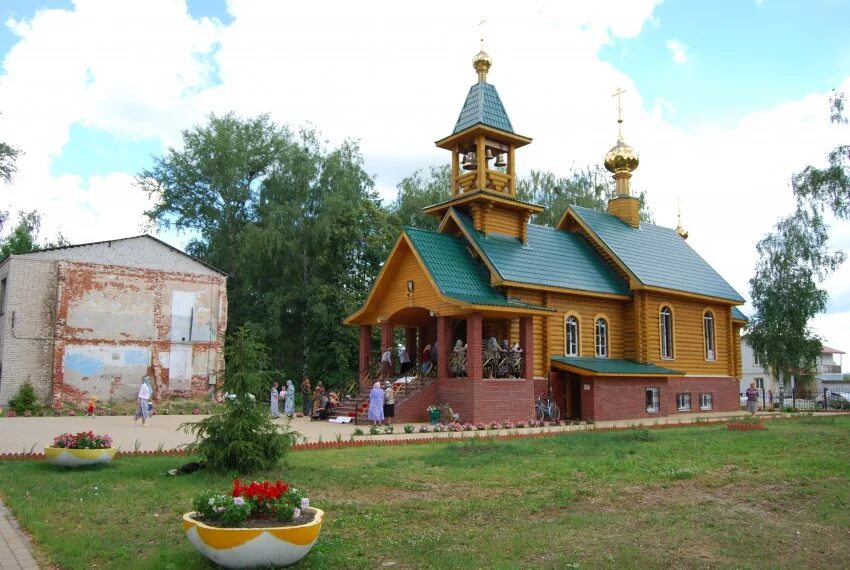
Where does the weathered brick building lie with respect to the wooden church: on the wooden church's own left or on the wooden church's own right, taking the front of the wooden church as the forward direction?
on the wooden church's own right

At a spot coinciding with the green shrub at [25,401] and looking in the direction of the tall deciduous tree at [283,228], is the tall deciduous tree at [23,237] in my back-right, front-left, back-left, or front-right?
front-left

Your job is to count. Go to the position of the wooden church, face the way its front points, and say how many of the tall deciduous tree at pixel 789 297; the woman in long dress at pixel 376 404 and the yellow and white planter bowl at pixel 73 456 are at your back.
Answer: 1

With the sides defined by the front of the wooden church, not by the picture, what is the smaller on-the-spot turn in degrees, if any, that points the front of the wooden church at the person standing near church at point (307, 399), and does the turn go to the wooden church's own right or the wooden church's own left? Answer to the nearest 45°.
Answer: approximately 45° to the wooden church's own right

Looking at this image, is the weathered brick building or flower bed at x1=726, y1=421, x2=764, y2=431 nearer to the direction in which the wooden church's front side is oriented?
the weathered brick building

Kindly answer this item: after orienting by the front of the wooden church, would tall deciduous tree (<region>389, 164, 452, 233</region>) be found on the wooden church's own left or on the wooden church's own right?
on the wooden church's own right

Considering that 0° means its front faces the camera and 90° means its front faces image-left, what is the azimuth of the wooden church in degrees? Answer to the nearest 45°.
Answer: approximately 45°

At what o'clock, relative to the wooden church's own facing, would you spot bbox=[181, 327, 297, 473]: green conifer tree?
The green conifer tree is roughly at 11 o'clock from the wooden church.

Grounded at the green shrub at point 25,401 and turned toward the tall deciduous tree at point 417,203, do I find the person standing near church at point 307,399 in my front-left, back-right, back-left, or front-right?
front-right

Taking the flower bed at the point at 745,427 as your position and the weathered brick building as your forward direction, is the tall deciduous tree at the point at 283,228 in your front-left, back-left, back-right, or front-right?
front-right

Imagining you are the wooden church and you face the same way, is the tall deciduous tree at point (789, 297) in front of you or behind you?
behind

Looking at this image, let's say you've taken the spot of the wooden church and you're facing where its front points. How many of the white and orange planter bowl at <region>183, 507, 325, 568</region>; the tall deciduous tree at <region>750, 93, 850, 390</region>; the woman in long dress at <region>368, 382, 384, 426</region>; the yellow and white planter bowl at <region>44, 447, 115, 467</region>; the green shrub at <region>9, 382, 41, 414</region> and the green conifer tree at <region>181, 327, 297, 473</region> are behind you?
1

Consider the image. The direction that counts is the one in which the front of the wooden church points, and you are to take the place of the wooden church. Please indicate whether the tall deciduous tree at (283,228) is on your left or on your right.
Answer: on your right

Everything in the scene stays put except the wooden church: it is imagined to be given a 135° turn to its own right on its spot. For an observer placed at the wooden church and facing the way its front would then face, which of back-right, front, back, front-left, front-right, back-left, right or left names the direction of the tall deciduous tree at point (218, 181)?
front-left

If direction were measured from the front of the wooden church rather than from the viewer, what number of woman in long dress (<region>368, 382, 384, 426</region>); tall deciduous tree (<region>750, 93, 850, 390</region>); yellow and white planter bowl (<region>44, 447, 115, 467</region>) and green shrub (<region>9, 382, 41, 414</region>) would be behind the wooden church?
1

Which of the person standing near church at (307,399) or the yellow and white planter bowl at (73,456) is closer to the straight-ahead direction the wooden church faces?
the yellow and white planter bowl

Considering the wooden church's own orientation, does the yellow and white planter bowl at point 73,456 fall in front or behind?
in front

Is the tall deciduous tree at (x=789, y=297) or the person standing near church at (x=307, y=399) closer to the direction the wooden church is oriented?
the person standing near church
